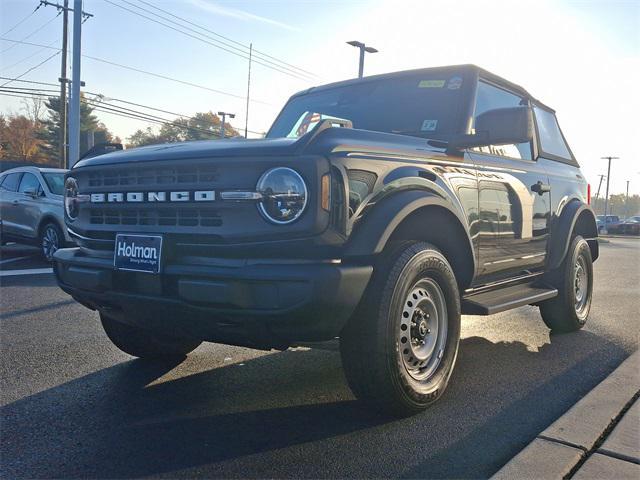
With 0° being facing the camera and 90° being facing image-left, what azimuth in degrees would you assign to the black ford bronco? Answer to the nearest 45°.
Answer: approximately 45°

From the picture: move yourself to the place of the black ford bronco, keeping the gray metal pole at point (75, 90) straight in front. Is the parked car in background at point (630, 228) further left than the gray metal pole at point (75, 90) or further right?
right

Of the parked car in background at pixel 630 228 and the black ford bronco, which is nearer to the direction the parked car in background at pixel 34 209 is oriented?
the black ford bronco

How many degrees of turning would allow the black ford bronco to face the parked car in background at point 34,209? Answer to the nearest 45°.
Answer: approximately 90° to its right

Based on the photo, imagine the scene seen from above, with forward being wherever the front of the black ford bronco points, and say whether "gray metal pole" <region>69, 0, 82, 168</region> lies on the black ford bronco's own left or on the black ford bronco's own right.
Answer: on the black ford bronco's own right

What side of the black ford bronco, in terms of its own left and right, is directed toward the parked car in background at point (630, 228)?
back

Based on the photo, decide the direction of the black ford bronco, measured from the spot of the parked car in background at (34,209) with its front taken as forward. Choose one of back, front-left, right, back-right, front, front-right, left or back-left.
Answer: front-right

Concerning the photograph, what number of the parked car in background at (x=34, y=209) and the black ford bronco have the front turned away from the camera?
0

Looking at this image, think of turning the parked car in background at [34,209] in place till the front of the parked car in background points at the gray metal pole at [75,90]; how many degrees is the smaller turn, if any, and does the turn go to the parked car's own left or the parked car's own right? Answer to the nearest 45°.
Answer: approximately 135° to the parked car's own left

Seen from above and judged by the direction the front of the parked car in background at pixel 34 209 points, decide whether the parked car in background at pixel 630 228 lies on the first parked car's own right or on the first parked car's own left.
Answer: on the first parked car's own left

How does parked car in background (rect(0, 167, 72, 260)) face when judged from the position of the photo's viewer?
facing the viewer and to the right of the viewer
